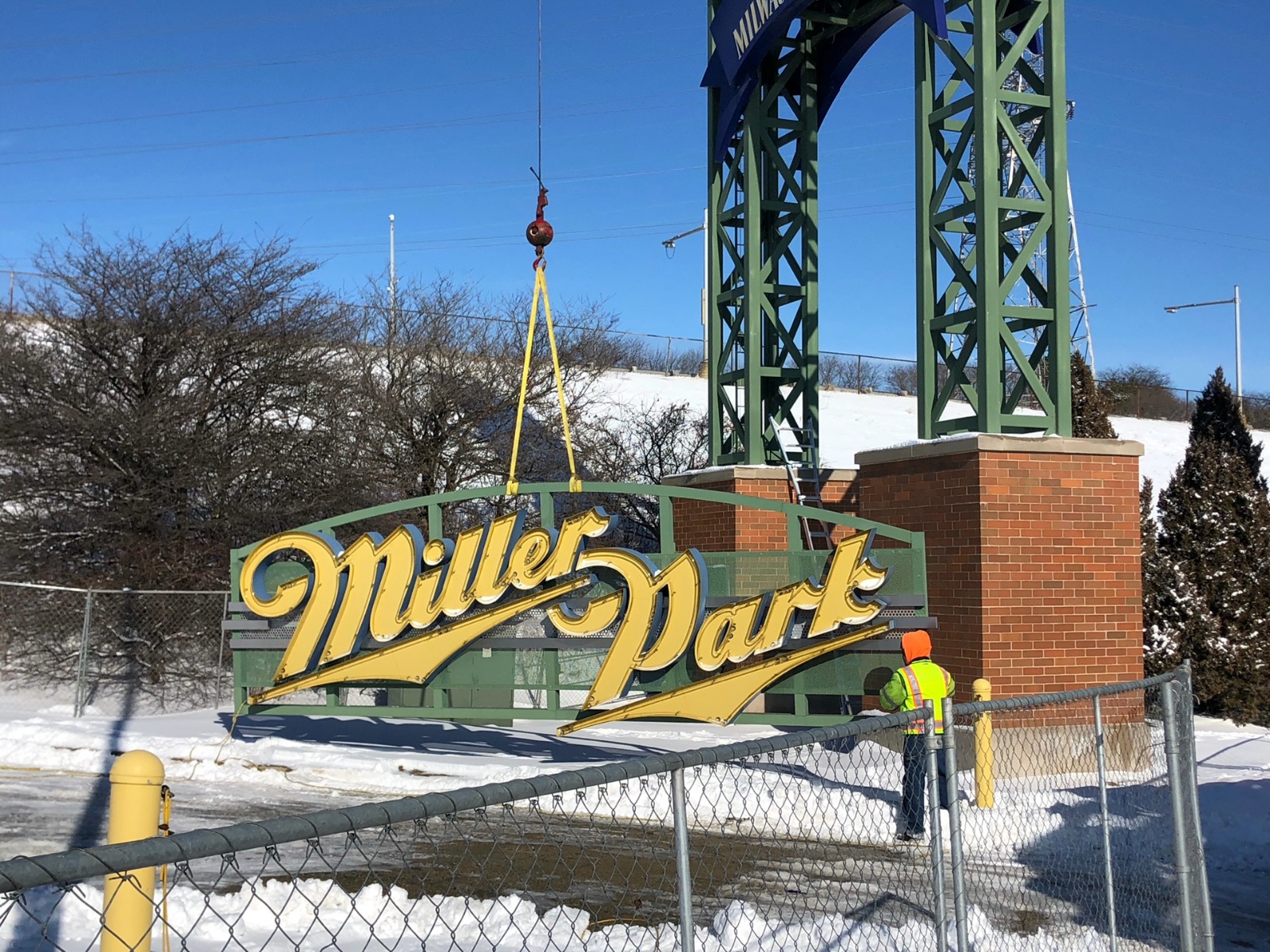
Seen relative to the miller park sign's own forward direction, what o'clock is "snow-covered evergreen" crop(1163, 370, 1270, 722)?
The snow-covered evergreen is roughly at 8 o'clock from the miller park sign.

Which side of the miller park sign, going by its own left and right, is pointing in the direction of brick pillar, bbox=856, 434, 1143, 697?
left

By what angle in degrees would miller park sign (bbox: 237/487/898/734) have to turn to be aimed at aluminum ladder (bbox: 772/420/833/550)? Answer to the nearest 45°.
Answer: approximately 135° to its left

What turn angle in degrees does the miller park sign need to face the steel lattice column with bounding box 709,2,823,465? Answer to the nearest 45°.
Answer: approximately 135° to its left

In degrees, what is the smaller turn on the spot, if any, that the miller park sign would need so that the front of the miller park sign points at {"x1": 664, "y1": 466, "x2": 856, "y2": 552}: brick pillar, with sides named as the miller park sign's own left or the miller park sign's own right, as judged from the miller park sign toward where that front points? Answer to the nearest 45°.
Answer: approximately 135° to the miller park sign's own left

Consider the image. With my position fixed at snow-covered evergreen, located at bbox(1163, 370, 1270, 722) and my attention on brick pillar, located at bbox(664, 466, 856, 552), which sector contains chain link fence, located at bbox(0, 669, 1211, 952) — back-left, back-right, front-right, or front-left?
front-left

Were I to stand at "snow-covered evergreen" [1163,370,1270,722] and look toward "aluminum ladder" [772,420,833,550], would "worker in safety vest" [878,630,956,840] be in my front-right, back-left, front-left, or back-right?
front-left

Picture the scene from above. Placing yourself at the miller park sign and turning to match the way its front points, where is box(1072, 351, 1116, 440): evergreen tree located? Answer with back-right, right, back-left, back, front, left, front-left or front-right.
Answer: back-left

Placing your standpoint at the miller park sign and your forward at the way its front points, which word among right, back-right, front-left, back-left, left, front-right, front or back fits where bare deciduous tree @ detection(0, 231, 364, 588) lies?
back-right

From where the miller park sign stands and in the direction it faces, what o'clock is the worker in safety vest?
The worker in safety vest is roughly at 10 o'clock from the miller park sign.

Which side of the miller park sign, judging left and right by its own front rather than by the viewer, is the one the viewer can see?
front

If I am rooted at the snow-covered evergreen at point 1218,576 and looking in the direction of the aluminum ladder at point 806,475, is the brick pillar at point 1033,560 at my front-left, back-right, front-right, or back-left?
front-left

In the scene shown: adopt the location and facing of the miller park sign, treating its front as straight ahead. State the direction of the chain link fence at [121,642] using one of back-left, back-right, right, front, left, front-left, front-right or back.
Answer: back-right

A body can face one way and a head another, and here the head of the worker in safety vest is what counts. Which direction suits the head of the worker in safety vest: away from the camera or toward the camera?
away from the camera
